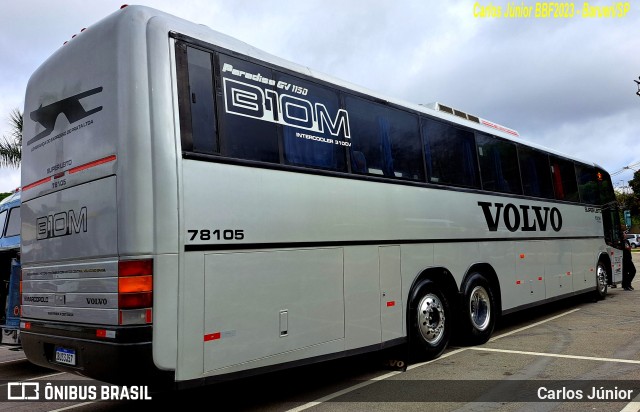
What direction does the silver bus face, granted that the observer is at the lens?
facing away from the viewer and to the right of the viewer
